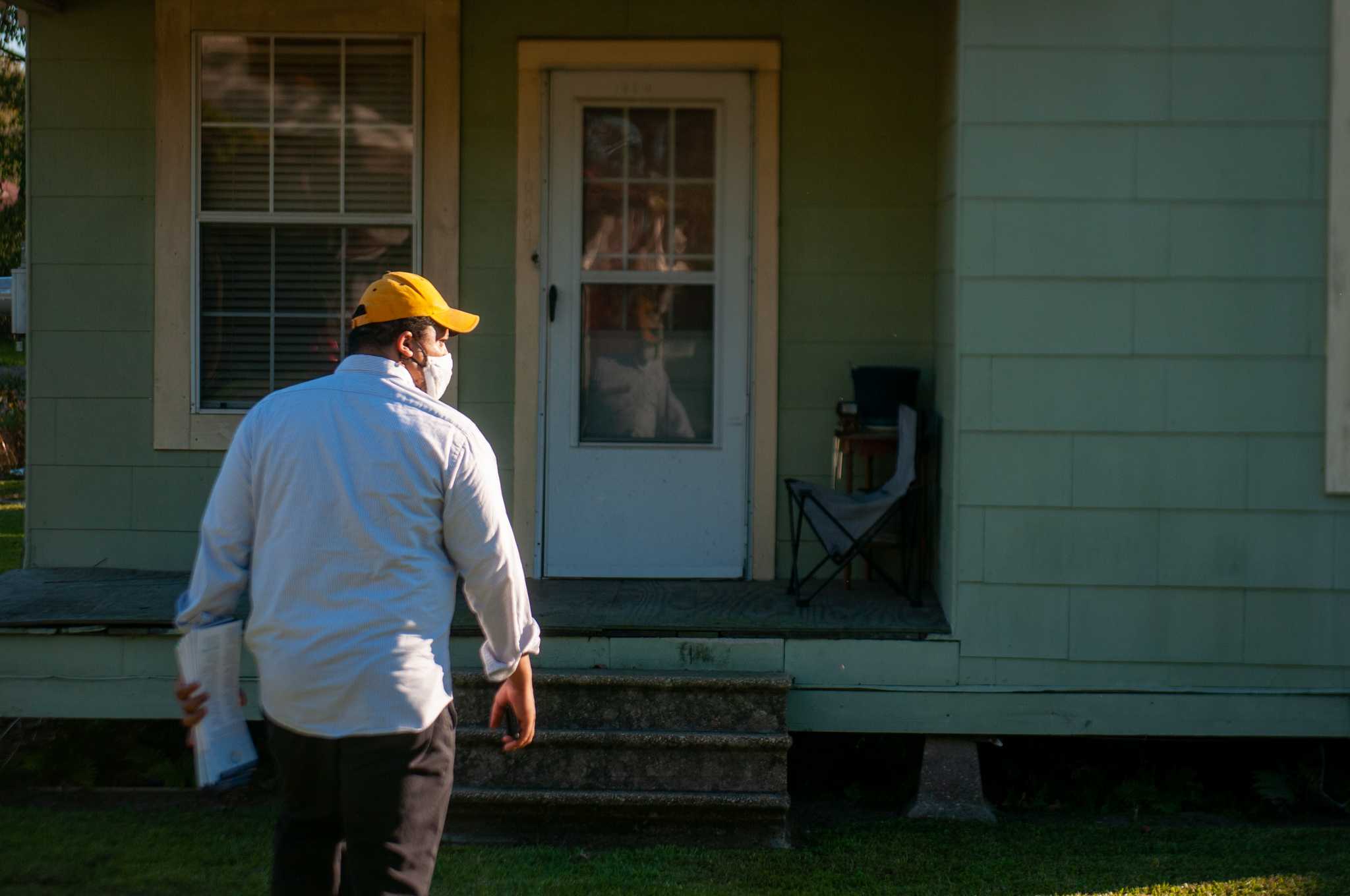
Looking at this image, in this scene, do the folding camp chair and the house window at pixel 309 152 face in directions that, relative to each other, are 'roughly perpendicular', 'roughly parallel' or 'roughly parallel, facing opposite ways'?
roughly perpendicular

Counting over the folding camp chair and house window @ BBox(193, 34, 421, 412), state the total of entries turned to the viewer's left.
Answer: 1

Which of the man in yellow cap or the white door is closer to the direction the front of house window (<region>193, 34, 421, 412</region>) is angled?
the man in yellow cap

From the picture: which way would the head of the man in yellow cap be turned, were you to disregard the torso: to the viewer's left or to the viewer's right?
to the viewer's right

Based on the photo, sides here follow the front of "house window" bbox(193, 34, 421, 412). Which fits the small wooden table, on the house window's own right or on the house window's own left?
on the house window's own left

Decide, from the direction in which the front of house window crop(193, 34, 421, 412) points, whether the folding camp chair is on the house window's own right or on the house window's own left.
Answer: on the house window's own left

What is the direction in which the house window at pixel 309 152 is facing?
toward the camera

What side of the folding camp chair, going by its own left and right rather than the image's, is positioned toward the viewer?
left

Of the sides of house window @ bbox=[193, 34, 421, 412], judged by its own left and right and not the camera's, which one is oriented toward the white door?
left

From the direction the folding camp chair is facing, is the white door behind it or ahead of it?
ahead

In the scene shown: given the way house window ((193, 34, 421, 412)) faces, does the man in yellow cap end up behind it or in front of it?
in front
